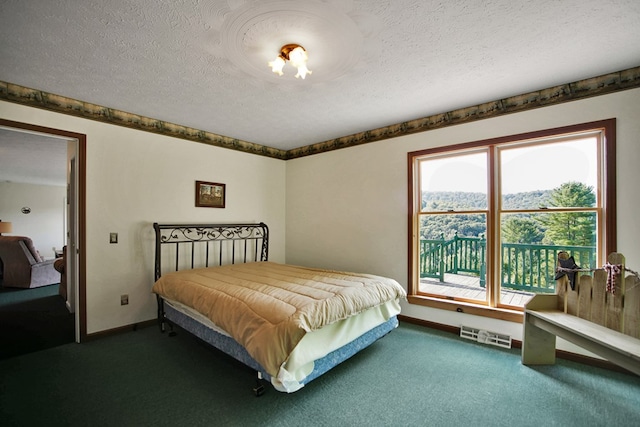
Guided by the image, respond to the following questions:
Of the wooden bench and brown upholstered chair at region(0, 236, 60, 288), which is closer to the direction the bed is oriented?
the wooden bench

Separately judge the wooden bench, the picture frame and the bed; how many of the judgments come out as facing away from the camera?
0

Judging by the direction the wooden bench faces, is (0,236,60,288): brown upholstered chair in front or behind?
in front

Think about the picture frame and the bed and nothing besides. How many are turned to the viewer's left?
0

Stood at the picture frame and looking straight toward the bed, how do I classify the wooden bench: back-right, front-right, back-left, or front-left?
front-left

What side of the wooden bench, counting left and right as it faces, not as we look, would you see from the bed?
front

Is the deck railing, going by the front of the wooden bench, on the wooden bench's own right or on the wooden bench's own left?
on the wooden bench's own right

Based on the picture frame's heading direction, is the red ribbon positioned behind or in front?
in front

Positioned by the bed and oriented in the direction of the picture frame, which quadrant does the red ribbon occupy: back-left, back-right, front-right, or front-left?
back-right

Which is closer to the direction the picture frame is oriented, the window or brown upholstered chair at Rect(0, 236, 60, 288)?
the window

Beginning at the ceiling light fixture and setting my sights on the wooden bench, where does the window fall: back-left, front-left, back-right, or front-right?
front-left

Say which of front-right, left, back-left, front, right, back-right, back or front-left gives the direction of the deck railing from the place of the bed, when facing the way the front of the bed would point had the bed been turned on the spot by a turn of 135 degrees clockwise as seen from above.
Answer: back

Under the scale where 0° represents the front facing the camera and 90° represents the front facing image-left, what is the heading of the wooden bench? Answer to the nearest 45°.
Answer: approximately 45°

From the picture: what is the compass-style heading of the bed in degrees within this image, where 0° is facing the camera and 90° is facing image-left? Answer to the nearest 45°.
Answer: approximately 315°

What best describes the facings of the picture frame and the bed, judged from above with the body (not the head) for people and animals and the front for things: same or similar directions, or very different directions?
same or similar directions
